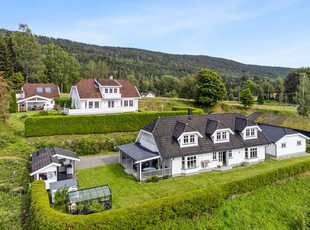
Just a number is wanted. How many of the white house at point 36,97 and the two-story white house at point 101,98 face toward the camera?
2

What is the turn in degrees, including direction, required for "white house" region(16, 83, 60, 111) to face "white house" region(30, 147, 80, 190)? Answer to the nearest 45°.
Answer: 0° — it already faces it

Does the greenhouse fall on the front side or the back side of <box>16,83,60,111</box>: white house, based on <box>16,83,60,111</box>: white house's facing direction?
on the front side

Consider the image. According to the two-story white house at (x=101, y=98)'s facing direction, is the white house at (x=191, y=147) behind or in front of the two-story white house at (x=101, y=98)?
in front

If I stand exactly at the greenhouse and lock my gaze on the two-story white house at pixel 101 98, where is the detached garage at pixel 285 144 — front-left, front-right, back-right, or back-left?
front-right

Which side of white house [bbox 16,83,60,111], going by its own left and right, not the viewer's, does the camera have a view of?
front

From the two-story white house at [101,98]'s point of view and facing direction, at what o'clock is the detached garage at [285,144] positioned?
The detached garage is roughly at 10 o'clock from the two-story white house.

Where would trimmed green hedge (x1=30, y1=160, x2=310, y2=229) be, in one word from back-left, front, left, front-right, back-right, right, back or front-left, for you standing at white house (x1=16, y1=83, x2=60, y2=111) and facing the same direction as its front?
front

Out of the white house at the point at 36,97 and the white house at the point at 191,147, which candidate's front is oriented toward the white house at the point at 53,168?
the white house at the point at 36,97

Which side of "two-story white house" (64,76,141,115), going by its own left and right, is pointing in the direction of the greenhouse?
front

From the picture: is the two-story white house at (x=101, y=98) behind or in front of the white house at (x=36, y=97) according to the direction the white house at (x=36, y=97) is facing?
in front

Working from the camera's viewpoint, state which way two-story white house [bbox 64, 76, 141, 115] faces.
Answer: facing the viewer

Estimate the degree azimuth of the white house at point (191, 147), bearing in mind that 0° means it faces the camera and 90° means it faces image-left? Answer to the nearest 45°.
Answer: approximately 315°
